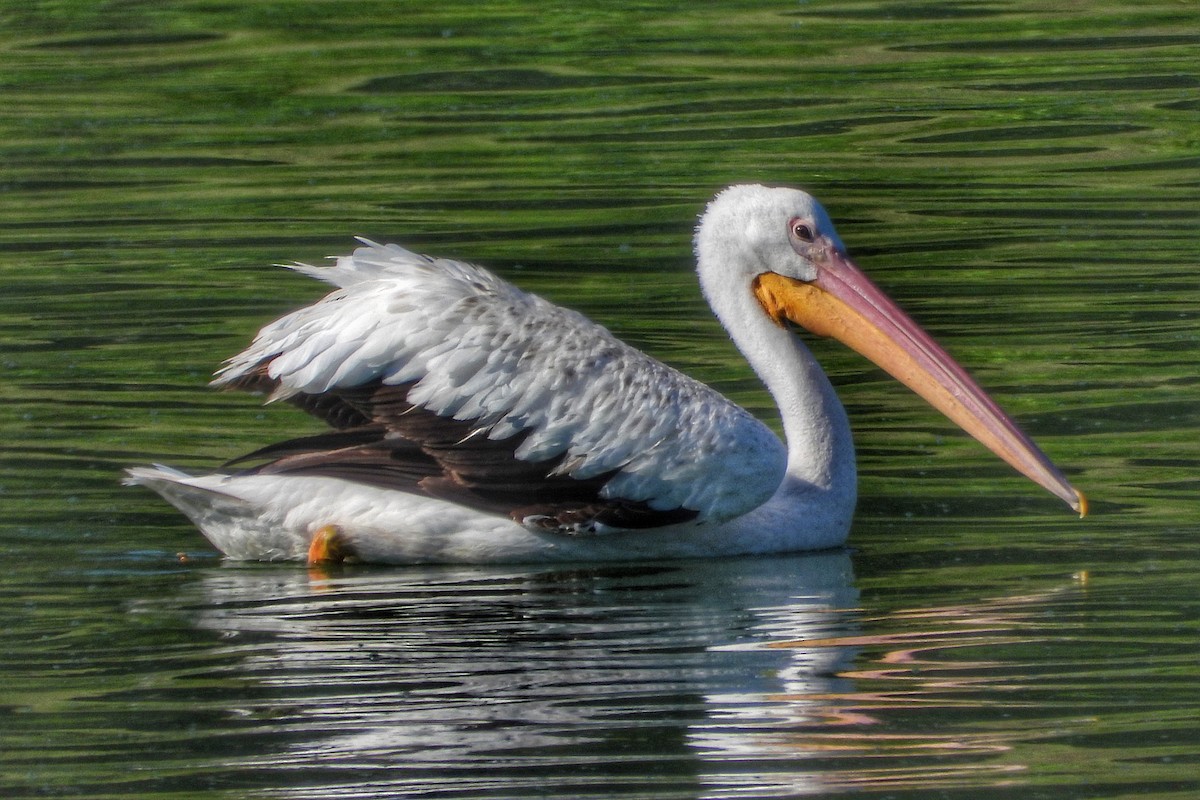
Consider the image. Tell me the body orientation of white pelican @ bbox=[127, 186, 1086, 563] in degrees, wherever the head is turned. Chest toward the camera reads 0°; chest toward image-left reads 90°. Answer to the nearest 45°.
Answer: approximately 270°
